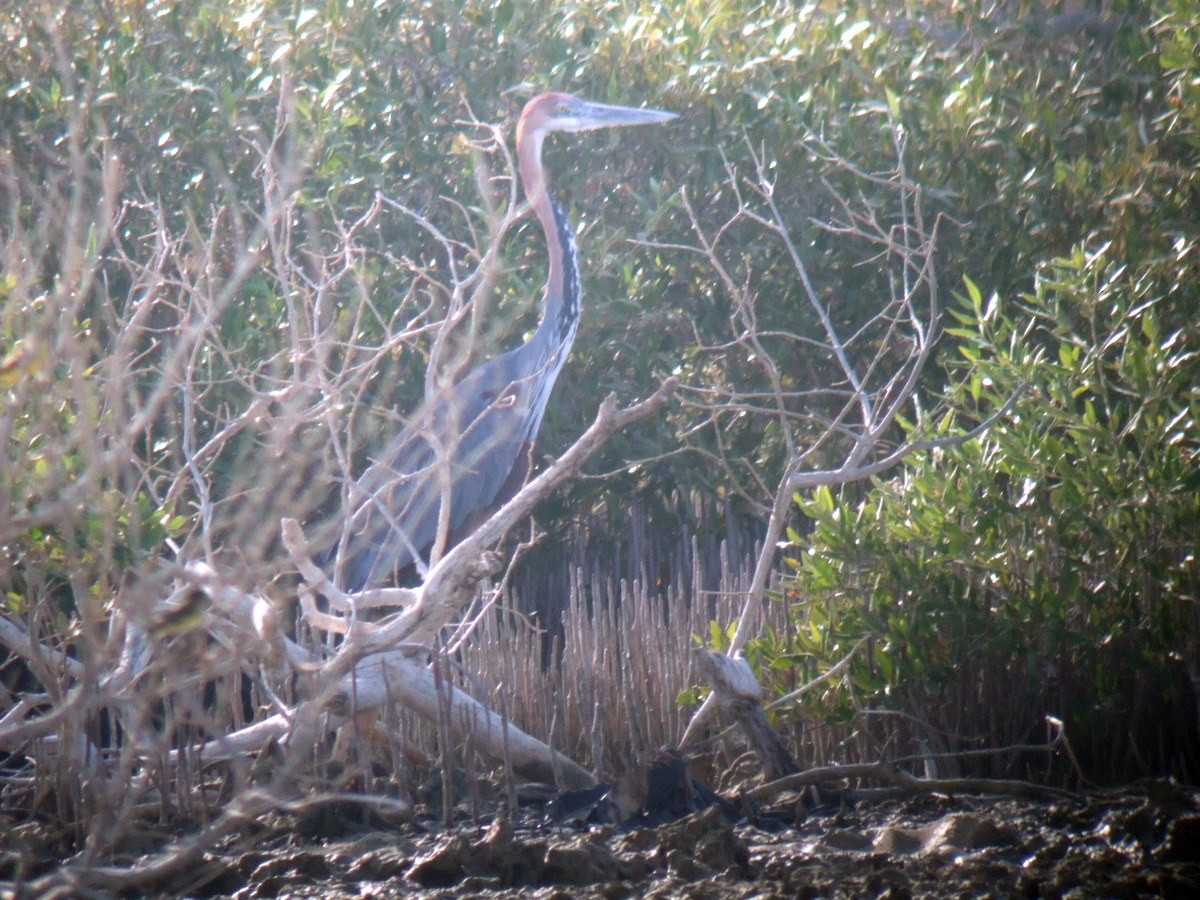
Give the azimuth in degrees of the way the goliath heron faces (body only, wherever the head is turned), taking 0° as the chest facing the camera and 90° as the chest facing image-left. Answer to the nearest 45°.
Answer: approximately 270°

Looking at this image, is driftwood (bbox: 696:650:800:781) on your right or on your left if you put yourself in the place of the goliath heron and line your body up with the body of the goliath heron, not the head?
on your right

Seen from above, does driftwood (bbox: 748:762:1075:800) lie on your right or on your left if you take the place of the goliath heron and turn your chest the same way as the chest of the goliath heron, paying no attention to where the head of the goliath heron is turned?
on your right
